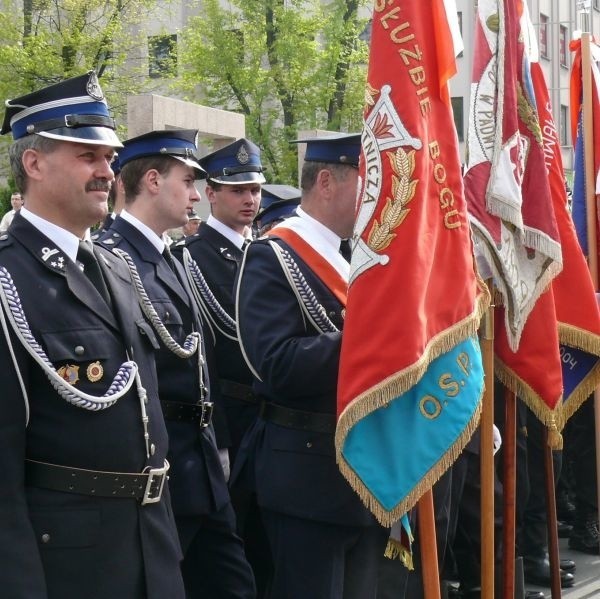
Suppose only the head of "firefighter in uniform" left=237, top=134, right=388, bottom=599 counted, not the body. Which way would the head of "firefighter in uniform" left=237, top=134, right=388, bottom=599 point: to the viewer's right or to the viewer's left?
to the viewer's right

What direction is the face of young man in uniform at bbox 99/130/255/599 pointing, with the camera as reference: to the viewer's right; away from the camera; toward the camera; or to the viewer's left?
to the viewer's right

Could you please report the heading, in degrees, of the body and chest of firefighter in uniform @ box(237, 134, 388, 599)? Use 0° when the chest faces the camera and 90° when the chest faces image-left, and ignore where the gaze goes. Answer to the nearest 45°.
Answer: approximately 270°

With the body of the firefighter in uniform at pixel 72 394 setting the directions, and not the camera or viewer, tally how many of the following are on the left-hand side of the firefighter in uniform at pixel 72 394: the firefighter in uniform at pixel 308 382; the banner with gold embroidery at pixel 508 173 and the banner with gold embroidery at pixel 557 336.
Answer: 3

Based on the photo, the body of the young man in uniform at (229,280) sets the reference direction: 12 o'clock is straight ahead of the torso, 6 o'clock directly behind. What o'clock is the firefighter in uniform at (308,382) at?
The firefighter in uniform is roughly at 1 o'clock from the young man in uniform.

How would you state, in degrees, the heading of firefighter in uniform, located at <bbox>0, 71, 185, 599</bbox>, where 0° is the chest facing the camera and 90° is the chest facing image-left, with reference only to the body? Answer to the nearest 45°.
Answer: approximately 315°

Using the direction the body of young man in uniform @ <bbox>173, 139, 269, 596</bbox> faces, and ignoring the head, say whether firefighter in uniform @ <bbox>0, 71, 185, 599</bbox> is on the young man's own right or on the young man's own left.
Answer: on the young man's own right
